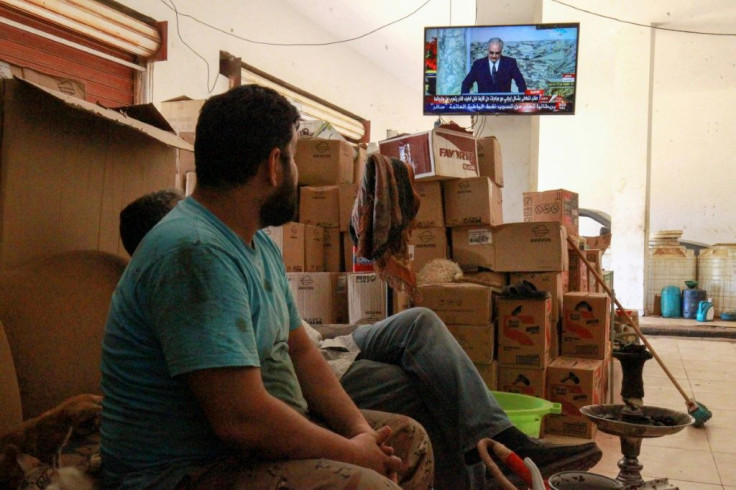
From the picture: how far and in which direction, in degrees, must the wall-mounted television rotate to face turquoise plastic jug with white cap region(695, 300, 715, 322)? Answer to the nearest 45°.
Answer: approximately 135° to its left

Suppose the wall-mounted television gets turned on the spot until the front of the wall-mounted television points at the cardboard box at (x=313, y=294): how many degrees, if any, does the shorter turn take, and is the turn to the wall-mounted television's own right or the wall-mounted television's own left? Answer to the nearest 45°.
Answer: approximately 45° to the wall-mounted television's own right

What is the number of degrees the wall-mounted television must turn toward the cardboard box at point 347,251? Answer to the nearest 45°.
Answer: approximately 45° to its right

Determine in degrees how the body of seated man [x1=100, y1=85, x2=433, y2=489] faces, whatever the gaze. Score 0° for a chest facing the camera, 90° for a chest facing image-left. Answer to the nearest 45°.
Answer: approximately 270°

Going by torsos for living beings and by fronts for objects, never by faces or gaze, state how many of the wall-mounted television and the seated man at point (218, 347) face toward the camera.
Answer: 1

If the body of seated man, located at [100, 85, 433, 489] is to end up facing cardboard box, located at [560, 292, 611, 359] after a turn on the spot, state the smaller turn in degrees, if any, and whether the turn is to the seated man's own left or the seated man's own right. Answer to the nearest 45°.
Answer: approximately 45° to the seated man's own left

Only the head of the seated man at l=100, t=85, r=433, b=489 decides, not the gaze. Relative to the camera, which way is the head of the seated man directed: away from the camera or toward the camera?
away from the camera

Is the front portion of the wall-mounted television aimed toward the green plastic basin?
yes

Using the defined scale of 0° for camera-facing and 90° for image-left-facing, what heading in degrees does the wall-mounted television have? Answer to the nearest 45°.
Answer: approximately 0°

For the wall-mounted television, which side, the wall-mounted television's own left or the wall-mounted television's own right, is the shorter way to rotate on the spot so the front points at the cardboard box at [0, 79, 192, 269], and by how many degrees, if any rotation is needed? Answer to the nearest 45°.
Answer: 0° — it already faces it
